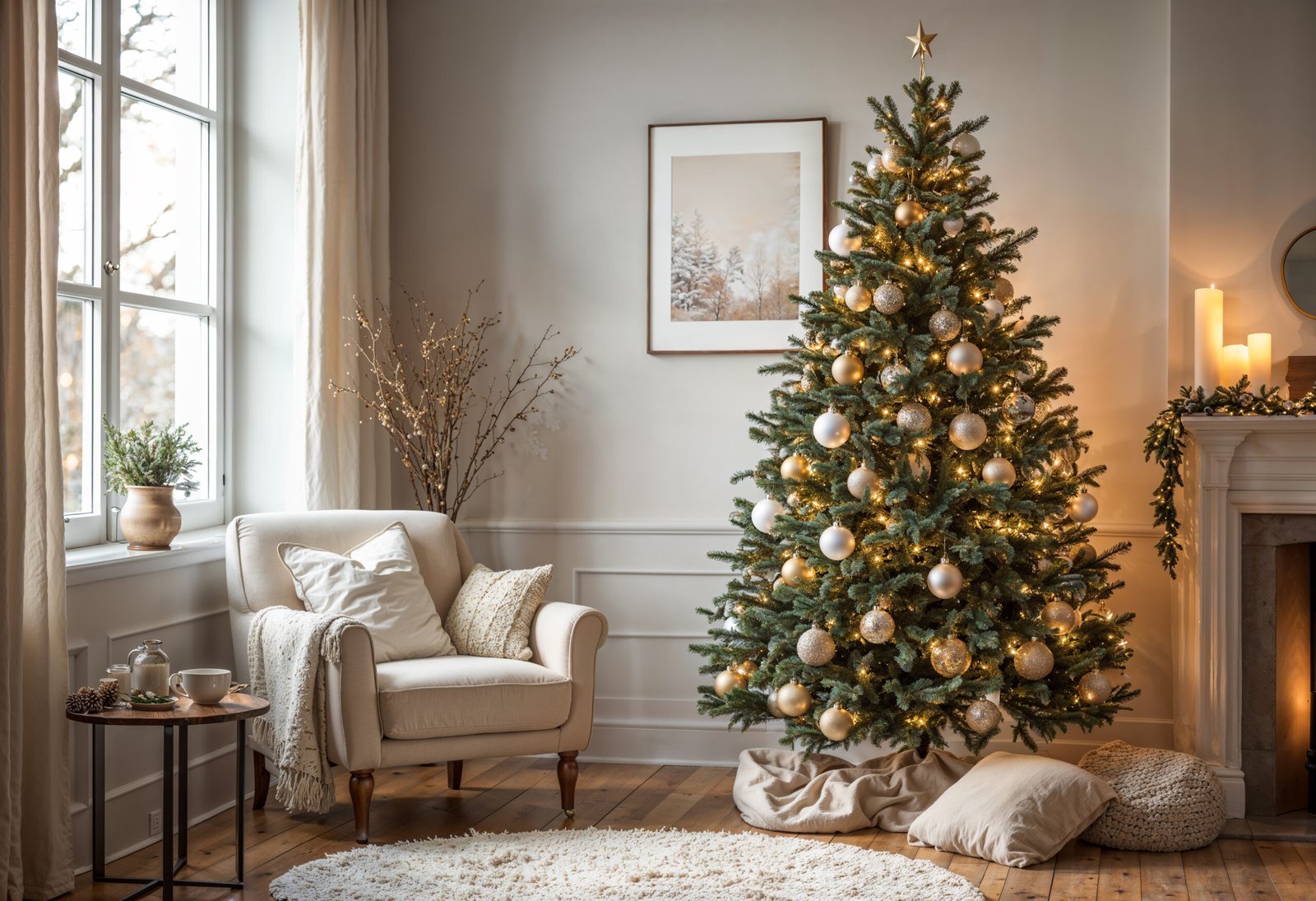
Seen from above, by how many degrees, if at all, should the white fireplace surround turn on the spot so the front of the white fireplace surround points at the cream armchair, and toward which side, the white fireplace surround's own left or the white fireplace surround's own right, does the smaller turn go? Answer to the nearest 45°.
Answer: approximately 45° to the white fireplace surround's own right

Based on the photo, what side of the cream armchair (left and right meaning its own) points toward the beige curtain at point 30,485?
right

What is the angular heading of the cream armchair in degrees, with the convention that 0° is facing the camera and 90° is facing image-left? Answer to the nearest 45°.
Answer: approximately 315°

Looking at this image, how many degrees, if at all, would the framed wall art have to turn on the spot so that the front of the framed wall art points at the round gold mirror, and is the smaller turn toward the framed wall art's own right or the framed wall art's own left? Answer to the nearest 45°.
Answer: approximately 90° to the framed wall art's own left

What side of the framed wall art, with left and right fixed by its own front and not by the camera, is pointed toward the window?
right
